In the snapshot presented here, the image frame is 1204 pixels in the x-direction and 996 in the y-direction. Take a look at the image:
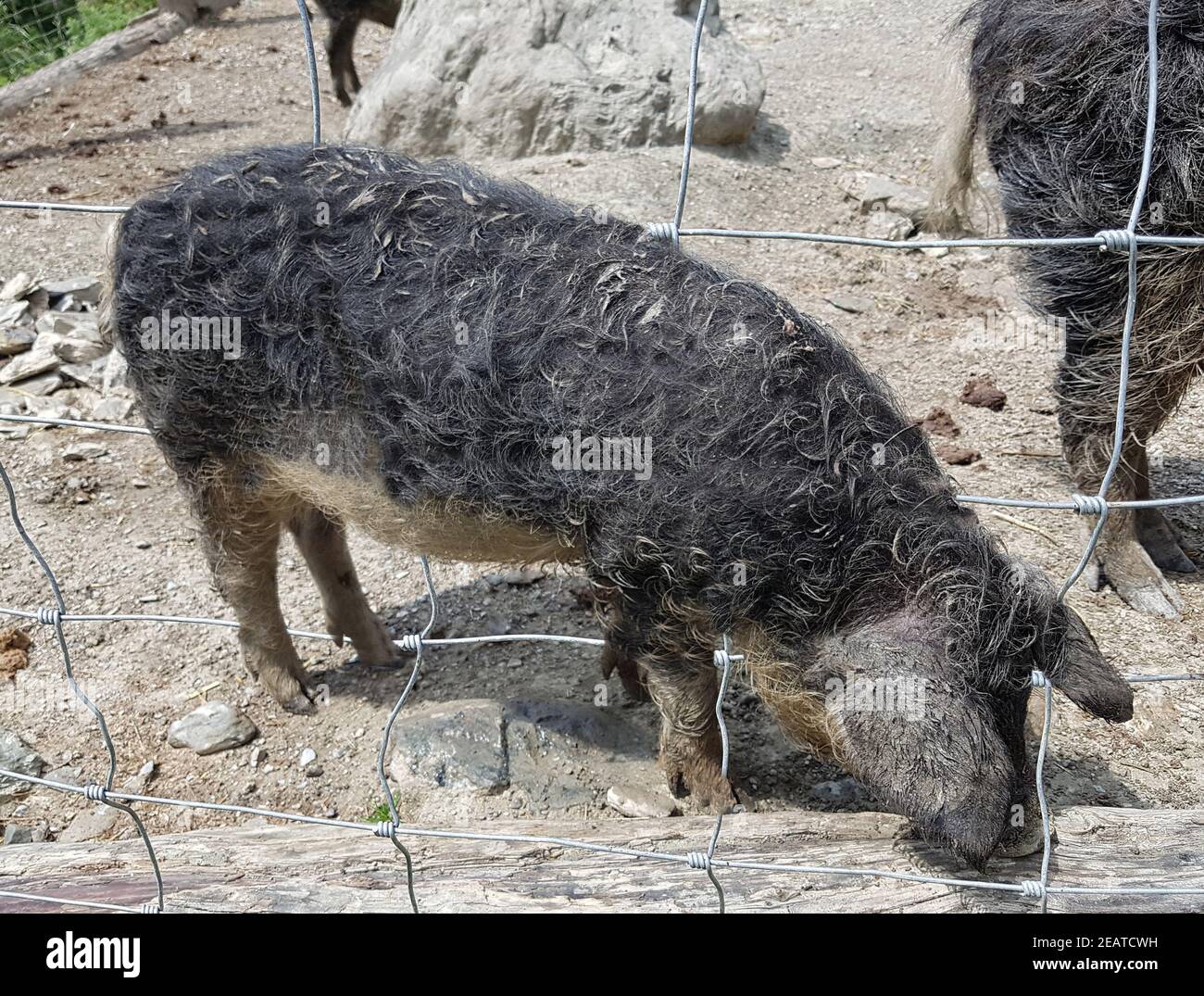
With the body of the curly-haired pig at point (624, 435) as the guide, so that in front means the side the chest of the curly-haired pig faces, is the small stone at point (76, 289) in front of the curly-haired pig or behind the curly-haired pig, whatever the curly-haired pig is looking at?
behind

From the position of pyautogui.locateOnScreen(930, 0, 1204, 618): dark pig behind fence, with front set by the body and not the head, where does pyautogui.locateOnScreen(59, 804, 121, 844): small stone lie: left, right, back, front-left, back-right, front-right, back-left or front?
back-right

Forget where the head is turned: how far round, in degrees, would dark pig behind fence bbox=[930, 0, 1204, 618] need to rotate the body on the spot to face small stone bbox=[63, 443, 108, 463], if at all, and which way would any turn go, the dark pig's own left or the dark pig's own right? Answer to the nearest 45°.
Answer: approximately 180°

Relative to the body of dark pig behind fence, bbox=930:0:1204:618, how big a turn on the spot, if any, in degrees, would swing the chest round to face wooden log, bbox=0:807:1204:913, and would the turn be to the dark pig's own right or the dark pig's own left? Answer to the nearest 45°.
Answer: approximately 90° to the dark pig's own right

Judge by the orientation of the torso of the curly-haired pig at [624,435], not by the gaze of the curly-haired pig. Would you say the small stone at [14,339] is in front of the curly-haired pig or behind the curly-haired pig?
behind

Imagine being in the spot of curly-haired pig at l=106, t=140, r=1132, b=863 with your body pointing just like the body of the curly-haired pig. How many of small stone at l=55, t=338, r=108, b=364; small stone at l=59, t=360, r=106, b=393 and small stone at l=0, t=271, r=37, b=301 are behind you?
3

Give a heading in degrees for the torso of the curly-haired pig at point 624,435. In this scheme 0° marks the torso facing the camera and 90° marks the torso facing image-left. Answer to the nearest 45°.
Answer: approximately 315°

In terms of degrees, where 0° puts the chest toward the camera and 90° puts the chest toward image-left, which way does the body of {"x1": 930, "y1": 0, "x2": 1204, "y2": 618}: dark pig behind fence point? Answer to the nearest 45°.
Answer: approximately 270°

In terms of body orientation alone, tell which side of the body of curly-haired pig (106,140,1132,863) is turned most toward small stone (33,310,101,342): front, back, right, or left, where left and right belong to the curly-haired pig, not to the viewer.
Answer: back
